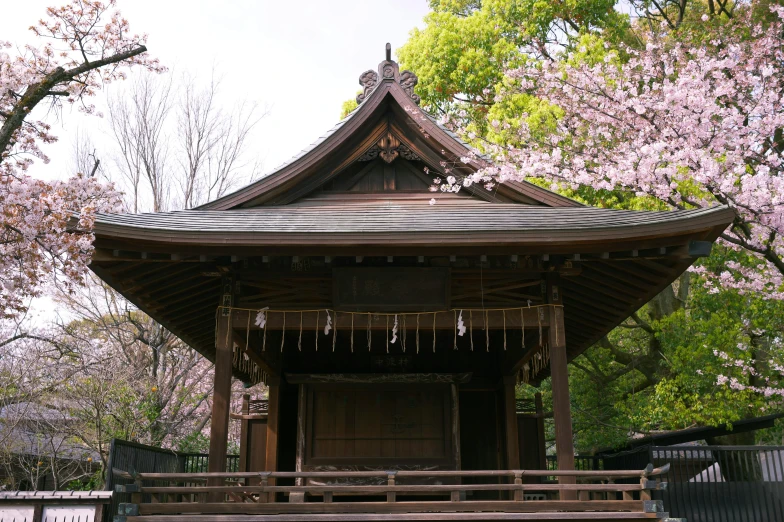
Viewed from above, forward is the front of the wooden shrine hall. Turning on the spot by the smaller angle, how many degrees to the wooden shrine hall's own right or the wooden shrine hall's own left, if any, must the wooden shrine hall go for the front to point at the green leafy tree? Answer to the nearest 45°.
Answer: approximately 135° to the wooden shrine hall's own left

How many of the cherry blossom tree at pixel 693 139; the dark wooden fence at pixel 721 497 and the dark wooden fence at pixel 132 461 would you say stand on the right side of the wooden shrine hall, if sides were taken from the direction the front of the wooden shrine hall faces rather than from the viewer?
1

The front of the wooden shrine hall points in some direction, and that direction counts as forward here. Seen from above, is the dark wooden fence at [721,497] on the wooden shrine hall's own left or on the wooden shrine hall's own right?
on the wooden shrine hall's own left

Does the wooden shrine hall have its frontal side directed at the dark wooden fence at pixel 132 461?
no

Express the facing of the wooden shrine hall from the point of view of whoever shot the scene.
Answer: facing the viewer

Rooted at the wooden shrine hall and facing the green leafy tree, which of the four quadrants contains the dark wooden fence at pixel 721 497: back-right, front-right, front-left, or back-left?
front-right

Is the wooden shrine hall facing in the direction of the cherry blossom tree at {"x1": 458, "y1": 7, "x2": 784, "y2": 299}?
no

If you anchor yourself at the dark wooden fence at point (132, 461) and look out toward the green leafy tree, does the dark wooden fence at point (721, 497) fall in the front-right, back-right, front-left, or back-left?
front-right

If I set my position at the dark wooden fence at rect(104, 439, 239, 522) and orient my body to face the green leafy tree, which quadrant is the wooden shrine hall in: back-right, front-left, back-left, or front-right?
front-right
